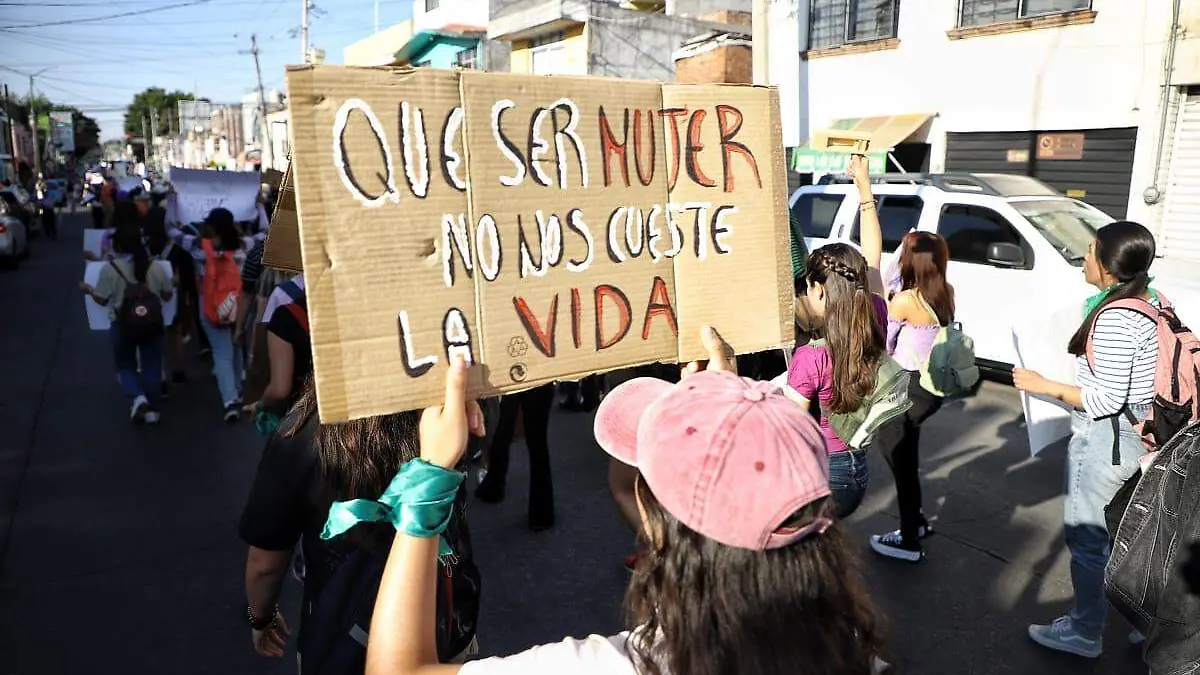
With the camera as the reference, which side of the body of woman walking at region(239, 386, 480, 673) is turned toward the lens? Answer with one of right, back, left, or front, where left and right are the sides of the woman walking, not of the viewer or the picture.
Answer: back

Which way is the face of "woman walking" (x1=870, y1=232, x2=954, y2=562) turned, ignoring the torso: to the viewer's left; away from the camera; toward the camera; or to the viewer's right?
away from the camera

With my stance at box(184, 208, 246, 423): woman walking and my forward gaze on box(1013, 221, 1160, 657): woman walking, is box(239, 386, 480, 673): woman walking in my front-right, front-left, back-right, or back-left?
front-right

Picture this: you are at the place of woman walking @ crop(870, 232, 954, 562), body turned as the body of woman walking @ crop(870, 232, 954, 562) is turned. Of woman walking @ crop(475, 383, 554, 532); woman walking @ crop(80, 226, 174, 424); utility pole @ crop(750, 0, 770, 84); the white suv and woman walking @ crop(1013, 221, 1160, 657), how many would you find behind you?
1

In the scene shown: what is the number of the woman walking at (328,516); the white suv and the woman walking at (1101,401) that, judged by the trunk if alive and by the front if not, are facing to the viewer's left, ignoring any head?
1

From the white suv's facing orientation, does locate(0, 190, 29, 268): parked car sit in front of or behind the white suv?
behind

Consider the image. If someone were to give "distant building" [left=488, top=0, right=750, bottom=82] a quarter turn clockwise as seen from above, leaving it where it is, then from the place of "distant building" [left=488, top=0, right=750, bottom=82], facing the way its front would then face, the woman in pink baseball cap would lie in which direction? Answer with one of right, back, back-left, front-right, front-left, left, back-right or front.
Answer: back-left

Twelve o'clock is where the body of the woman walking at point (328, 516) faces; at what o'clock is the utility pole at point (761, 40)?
The utility pole is roughly at 1 o'clock from the woman walking.

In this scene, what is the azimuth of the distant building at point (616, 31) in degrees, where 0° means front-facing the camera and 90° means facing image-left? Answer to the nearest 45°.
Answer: approximately 45°

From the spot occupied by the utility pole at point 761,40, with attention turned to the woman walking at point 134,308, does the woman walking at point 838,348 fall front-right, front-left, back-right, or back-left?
front-left

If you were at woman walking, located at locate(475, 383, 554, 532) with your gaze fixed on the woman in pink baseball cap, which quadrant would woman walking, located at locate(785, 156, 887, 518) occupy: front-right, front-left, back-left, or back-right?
front-left

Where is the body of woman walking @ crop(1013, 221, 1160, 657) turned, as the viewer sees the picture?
to the viewer's left

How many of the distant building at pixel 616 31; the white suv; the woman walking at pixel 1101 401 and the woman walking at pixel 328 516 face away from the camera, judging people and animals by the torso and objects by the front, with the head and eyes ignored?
1

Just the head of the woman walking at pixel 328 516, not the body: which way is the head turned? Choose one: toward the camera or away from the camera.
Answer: away from the camera

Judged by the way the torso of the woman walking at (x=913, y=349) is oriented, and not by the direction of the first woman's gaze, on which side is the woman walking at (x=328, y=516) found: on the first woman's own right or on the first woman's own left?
on the first woman's own left

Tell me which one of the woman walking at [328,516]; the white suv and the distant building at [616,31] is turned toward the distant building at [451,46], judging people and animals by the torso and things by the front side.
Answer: the woman walking

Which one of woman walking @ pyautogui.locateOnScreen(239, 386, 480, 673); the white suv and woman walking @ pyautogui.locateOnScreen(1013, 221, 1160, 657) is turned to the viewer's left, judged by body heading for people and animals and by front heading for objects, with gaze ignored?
woman walking @ pyautogui.locateOnScreen(1013, 221, 1160, 657)

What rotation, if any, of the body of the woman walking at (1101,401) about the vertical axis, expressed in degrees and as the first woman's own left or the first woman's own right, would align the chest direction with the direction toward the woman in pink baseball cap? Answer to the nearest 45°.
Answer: approximately 90° to the first woman's own left

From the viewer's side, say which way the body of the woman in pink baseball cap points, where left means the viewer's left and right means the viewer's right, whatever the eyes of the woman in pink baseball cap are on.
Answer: facing away from the viewer and to the left of the viewer
